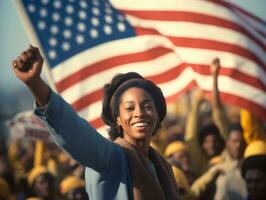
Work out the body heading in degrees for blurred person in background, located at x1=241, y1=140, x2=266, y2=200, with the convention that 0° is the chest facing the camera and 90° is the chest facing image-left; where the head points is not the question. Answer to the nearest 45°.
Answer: approximately 0°

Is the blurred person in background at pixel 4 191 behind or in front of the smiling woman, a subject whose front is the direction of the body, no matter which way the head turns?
behind

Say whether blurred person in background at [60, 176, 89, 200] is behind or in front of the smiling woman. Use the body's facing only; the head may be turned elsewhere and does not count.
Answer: behind

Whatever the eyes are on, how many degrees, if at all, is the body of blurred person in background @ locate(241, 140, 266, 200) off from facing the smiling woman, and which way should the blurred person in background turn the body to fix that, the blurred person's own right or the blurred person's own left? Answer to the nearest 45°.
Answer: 0° — they already face them

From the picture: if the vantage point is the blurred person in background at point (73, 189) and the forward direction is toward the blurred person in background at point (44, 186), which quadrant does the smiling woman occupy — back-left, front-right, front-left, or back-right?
back-left

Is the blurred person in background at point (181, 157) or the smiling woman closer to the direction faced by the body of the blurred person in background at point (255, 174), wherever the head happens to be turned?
the smiling woman

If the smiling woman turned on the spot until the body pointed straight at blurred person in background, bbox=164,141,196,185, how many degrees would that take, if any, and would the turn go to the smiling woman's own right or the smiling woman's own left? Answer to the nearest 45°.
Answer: approximately 135° to the smiling woman's own left

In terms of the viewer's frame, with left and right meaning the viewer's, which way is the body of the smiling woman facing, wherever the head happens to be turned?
facing the viewer and to the right of the viewer
